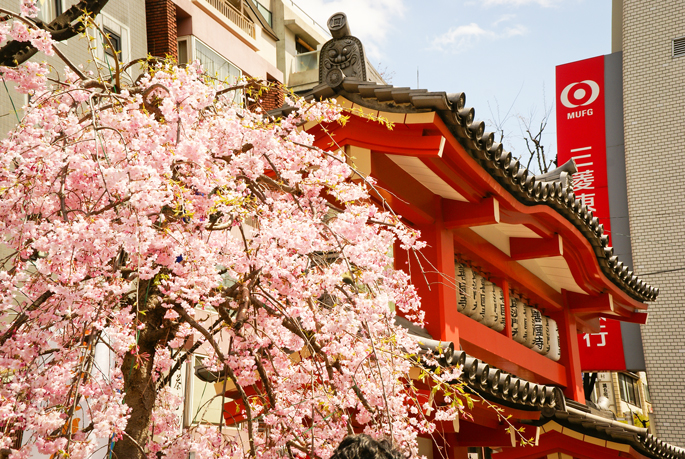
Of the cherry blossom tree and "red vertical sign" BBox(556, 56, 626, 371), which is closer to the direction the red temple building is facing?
the cherry blossom tree

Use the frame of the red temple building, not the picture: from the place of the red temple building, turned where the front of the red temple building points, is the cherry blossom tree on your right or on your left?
on your right

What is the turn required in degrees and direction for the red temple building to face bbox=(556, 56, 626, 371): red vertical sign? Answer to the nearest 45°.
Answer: approximately 135° to its left

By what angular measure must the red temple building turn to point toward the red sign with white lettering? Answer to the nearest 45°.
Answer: approximately 135° to its left
